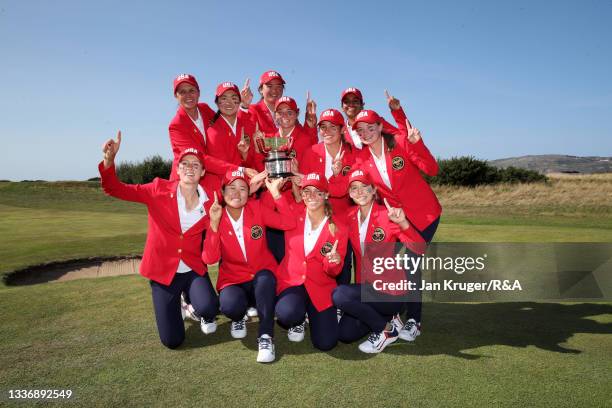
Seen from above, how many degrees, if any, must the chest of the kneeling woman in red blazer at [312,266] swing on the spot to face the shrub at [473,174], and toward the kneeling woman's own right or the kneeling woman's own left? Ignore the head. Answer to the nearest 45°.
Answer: approximately 135° to the kneeling woman's own left

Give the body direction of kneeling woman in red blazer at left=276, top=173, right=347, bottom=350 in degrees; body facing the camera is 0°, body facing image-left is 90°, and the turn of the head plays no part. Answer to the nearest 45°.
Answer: approximately 0°

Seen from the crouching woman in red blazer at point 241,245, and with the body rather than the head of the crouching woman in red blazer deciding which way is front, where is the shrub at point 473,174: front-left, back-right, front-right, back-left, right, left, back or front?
back-left

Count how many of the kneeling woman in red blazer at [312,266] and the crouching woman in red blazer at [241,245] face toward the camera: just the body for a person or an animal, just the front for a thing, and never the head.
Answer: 2

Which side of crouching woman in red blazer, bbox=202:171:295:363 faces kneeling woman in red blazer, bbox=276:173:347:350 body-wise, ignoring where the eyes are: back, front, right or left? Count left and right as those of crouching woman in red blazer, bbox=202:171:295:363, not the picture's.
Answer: left

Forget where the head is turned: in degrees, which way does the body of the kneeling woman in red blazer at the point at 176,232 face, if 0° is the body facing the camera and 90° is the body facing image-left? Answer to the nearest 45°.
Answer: approximately 315°

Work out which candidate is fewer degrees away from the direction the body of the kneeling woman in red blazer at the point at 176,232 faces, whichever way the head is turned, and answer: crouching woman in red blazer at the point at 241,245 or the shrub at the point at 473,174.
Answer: the crouching woman in red blazer

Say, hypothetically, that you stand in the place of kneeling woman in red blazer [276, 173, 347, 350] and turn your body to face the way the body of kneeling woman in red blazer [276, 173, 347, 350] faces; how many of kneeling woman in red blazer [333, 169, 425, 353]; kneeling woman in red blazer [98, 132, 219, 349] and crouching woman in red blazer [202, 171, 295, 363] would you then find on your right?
2
